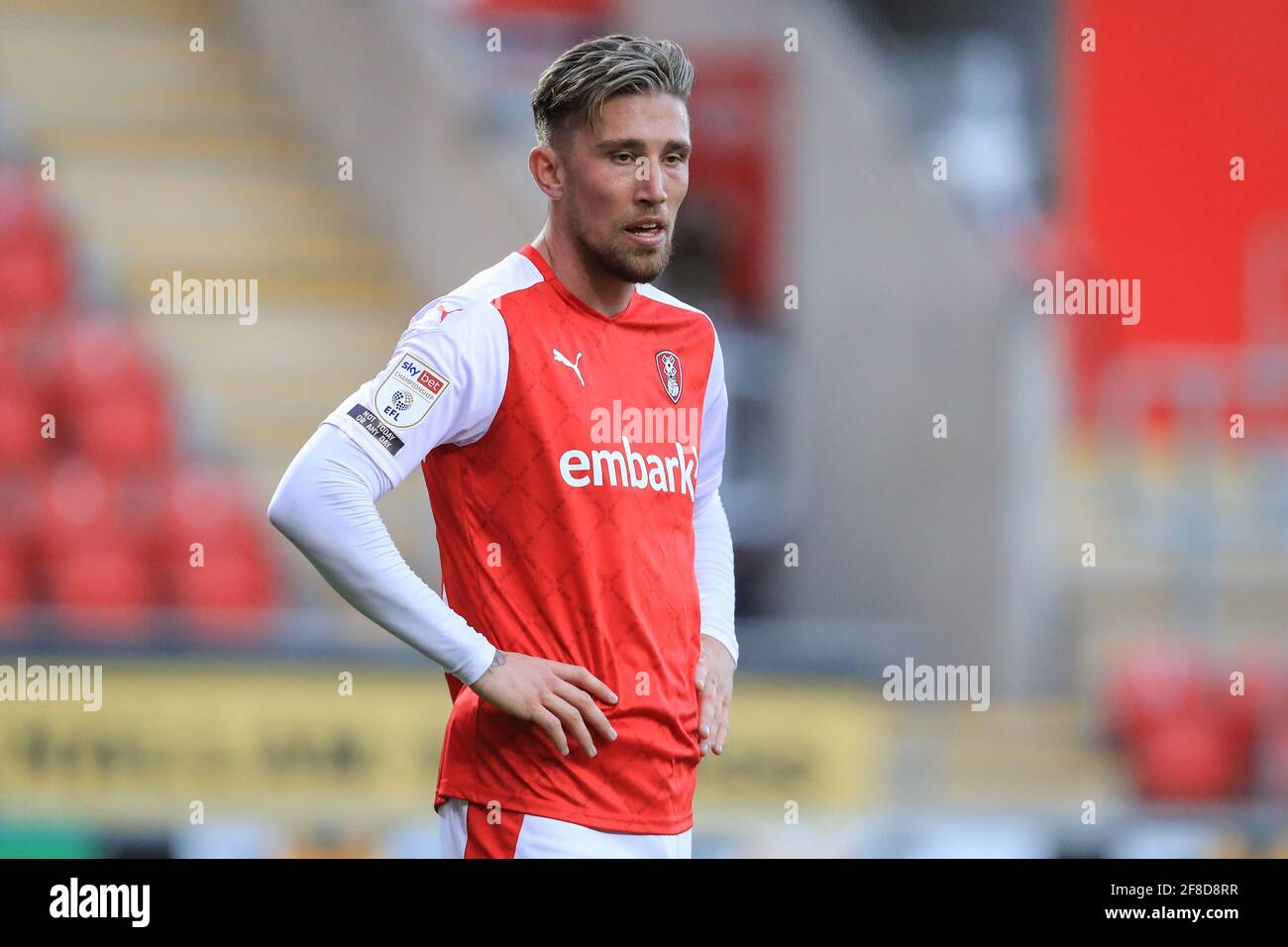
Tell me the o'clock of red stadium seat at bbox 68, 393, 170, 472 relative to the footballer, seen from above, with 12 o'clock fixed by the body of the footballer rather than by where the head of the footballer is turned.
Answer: The red stadium seat is roughly at 7 o'clock from the footballer.

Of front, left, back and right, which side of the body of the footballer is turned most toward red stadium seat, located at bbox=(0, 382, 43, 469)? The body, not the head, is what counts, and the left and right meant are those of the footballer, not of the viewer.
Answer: back

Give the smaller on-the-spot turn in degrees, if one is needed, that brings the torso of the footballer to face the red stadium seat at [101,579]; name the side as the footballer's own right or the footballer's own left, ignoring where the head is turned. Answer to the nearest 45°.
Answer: approximately 135° to the footballer's own left

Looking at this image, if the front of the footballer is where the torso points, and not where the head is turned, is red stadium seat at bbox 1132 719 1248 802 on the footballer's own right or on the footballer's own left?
on the footballer's own left

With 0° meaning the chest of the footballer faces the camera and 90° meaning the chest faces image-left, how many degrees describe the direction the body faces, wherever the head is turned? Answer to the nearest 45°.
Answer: approximately 315°

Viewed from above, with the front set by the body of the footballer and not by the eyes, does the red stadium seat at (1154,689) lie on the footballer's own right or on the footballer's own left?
on the footballer's own left

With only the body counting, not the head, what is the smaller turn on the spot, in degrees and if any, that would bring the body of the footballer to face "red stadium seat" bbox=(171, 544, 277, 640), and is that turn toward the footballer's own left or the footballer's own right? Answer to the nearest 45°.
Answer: approximately 135° to the footballer's own left
